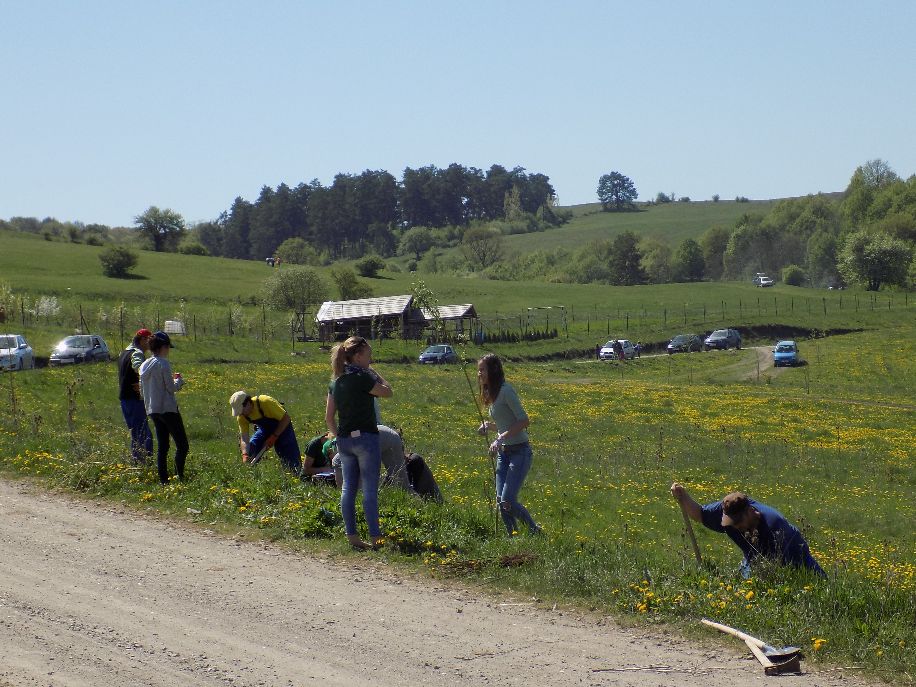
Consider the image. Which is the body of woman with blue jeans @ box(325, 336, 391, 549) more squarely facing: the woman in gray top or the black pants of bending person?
the black pants of bending person

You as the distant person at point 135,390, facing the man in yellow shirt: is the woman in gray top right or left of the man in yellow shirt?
right

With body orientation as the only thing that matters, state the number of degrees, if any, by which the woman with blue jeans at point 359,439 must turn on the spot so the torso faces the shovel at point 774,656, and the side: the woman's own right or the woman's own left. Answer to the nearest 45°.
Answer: approximately 90° to the woman's own right

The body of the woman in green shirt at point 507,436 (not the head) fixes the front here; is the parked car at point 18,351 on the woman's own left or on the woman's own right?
on the woman's own right

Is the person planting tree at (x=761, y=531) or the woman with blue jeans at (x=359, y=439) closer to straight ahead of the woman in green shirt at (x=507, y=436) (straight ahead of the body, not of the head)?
the woman with blue jeans

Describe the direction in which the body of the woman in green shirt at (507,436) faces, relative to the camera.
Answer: to the viewer's left

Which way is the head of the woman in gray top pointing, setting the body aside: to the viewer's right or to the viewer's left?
to the viewer's right

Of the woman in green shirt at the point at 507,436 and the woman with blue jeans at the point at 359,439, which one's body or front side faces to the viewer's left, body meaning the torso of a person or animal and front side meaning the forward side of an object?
the woman in green shirt

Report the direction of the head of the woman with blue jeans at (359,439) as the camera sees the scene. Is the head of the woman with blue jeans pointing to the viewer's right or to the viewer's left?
to the viewer's right

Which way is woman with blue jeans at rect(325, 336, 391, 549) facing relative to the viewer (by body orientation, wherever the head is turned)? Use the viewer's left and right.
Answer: facing away from the viewer and to the right of the viewer

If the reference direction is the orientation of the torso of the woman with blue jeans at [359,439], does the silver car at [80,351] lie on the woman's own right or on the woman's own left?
on the woman's own left
